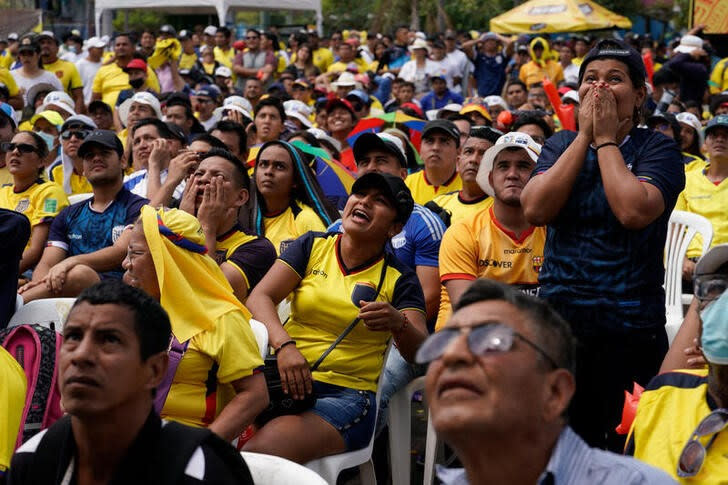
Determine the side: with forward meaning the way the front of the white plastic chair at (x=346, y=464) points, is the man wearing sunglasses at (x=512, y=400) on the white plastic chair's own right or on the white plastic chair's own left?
on the white plastic chair's own left

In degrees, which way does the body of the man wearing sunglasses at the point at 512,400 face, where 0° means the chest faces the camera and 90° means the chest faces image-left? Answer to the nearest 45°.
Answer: approximately 45°

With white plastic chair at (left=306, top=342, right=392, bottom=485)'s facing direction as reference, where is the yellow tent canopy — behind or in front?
behind

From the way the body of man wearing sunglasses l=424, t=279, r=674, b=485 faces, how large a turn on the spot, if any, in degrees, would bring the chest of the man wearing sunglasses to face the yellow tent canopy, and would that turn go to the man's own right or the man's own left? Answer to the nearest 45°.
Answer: approximately 135° to the man's own right

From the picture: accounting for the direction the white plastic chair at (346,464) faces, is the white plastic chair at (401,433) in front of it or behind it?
behind

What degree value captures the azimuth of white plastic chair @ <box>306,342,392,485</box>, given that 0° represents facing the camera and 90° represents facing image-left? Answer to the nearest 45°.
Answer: approximately 45°

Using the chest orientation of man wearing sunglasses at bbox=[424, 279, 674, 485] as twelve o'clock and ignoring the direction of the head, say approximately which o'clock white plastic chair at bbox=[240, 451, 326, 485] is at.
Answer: The white plastic chair is roughly at 3 o'clock from the man wearing sunglasses.
